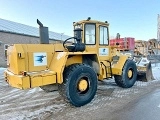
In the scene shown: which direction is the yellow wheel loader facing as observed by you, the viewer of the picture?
facing away from the viewer and to the right of the viewer
